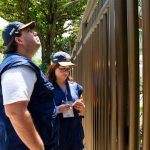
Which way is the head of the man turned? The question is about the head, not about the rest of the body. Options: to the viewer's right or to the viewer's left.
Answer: to the viewer's right

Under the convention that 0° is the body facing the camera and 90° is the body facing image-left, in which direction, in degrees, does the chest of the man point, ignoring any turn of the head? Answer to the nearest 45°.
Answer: approximately 270°

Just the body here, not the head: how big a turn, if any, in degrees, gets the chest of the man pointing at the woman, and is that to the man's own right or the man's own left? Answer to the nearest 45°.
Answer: approximately 90° to the man's own left
